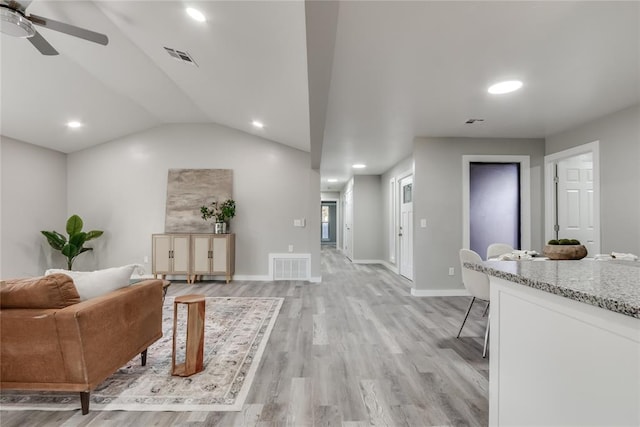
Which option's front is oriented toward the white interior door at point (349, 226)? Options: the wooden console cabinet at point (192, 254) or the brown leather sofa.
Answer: the brown leather sofa

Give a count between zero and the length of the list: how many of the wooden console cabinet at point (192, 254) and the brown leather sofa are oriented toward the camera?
1

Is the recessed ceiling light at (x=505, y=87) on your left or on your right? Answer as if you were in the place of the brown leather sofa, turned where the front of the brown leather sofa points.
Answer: on your right

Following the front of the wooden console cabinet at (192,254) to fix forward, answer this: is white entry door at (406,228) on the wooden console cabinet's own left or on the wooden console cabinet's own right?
on the wooden console cabinet's own left

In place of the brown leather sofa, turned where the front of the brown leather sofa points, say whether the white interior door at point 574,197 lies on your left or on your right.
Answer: on your right

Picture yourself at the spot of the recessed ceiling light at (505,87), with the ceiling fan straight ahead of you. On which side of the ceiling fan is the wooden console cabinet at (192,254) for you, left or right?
right

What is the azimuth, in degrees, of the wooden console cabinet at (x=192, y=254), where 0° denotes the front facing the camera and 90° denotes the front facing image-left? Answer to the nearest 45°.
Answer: approximately 0°

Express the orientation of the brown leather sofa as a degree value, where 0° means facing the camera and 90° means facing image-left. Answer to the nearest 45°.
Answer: approximately 225°

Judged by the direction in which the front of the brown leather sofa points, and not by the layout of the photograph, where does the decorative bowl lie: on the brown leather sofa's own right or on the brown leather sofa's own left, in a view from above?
on the brown leather sofa's own right
